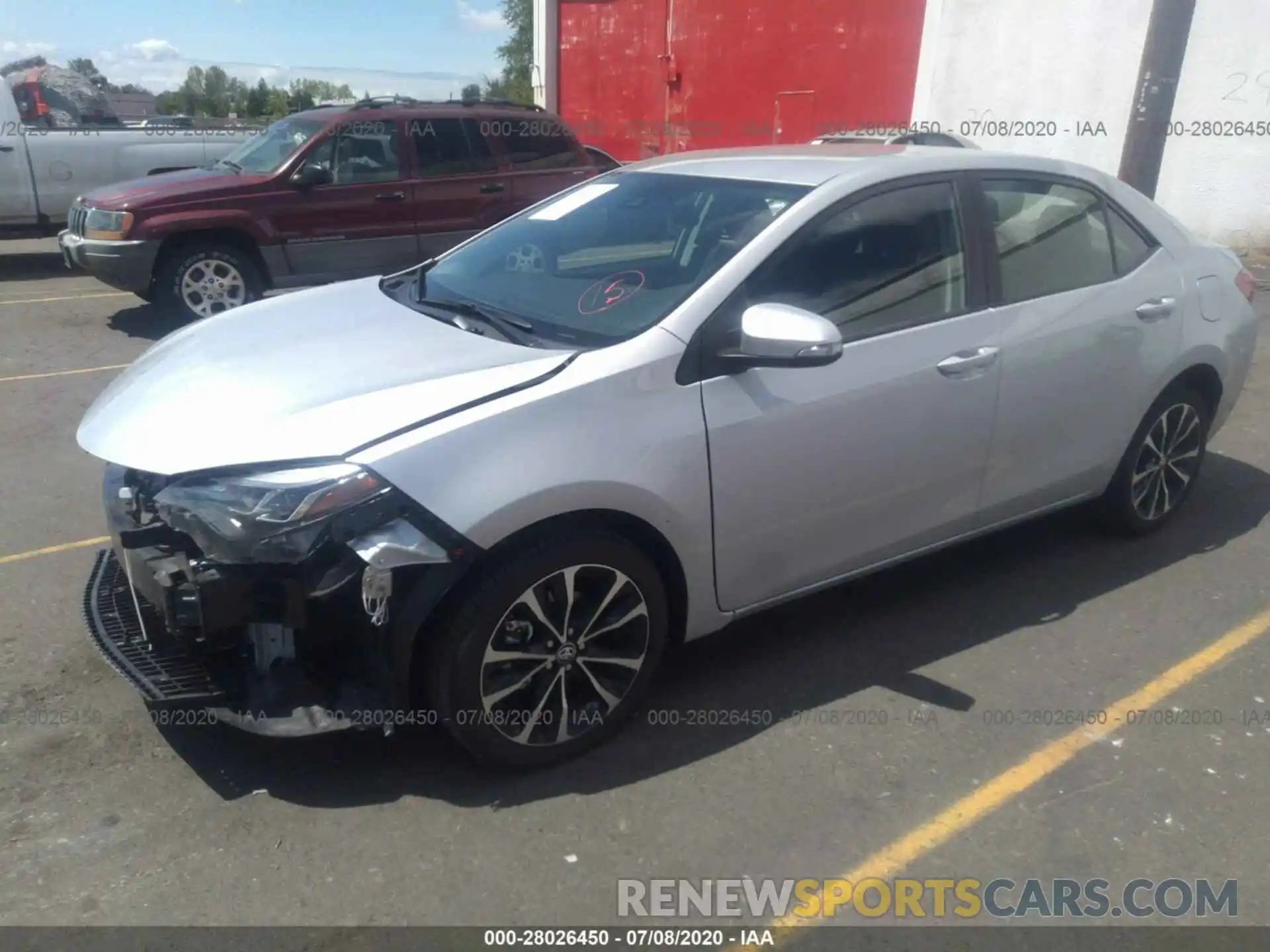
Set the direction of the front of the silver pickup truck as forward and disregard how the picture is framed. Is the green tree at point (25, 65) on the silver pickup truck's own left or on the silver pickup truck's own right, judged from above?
on the silver pickup truck's own right

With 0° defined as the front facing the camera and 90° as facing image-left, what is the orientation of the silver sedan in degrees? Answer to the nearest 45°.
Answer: approximately 45°

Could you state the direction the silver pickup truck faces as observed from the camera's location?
facing to the left of the viewer

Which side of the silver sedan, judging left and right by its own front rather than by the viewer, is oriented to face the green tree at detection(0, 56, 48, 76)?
right

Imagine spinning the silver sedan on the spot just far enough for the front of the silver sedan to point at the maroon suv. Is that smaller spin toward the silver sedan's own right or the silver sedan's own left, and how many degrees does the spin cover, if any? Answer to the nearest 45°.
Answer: approximately 90° to the silver sedan's own right
